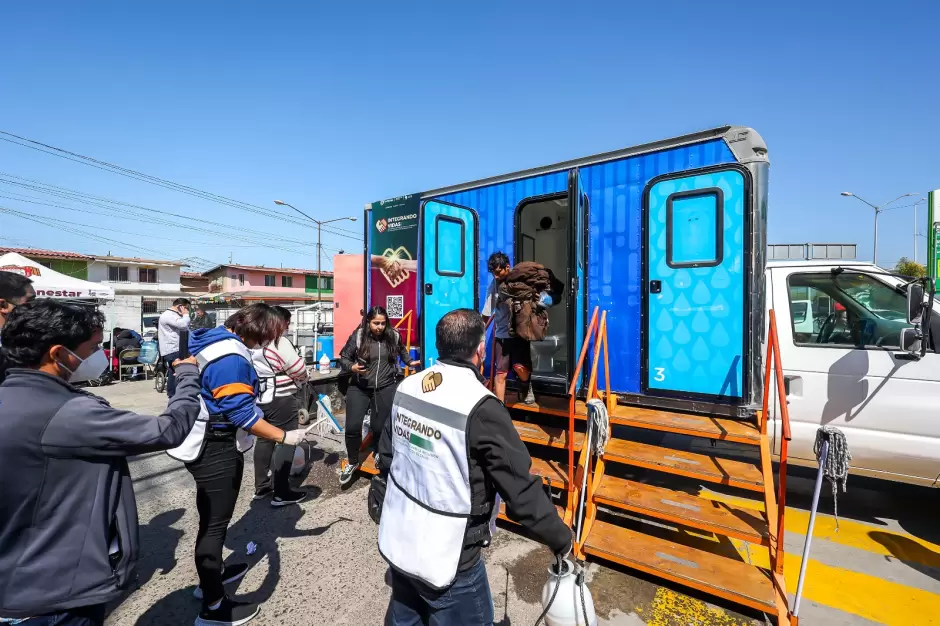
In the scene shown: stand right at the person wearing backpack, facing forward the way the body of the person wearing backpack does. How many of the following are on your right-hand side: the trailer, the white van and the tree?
0

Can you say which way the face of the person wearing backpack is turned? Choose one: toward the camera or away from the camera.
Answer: toward the camera

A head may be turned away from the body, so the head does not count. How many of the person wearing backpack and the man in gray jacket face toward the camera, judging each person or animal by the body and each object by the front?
1

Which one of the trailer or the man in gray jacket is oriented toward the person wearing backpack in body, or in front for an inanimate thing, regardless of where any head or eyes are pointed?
the man in gray jacket

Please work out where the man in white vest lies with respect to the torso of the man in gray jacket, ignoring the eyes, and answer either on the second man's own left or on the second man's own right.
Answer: on the second man's own right

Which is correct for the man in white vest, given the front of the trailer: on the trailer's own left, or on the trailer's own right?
on the trailer's own right

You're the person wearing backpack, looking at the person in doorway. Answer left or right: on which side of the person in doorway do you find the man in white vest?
right

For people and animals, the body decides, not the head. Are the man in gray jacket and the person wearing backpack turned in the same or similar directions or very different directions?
very different directions

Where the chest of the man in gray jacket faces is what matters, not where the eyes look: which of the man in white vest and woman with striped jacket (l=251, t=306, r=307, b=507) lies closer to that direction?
the man in white vest

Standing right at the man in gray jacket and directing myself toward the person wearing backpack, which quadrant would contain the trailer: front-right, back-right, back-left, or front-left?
front-right

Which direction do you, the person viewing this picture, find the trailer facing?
facing the viewer and to the right of the viewer

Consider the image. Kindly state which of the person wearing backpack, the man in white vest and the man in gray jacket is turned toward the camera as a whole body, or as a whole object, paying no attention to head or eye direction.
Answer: the person wearing backpack

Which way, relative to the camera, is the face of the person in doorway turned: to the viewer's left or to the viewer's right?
to the viewer's left

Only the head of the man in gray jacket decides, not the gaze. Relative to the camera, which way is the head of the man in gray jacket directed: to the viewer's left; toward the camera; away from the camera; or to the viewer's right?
to the viewer's right

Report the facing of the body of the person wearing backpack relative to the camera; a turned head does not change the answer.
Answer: toward the camera

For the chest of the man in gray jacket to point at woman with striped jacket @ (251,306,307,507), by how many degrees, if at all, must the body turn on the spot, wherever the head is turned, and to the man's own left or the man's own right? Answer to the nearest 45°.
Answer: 0° — they already face them

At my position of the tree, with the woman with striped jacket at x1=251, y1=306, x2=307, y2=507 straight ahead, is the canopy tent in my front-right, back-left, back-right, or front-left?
front-right
